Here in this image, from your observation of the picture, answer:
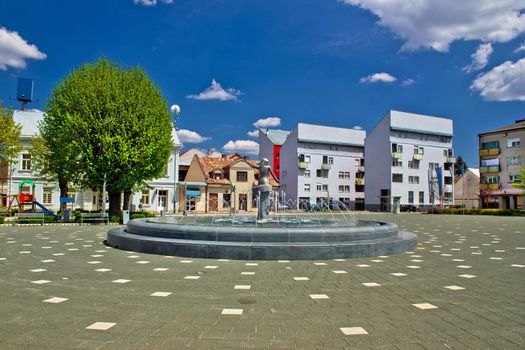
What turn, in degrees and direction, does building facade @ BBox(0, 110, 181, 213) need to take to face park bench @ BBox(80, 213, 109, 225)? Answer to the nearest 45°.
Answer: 0° — it already faces it

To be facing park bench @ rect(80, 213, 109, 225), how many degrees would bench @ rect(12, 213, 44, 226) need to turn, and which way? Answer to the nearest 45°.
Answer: approximately 90° to its left

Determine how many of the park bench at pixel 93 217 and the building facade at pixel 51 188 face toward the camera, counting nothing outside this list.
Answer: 2

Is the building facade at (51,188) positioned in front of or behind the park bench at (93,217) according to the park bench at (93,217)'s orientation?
behind

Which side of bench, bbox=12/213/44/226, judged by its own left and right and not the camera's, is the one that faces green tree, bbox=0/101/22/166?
back

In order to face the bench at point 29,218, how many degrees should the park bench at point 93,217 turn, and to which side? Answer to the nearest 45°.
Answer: approximately 90° to its right

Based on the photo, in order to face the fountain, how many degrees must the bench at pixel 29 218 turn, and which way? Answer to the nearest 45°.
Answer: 0° — it already faces it

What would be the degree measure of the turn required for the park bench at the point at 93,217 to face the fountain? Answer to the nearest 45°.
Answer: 0° — it already faces it

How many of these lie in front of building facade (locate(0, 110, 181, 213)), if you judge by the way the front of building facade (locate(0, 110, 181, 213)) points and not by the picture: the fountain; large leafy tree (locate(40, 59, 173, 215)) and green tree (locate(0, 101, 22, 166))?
3

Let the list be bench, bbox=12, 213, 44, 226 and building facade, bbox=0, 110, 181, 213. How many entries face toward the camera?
2
